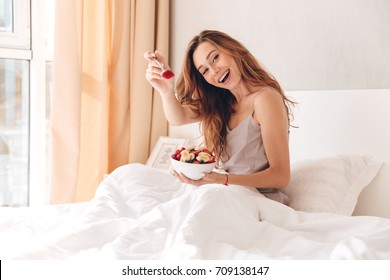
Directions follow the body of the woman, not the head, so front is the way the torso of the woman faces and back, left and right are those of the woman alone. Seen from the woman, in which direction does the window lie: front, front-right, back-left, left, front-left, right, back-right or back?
right

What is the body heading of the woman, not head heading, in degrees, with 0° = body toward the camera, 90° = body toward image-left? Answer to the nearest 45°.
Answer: approximately 45°

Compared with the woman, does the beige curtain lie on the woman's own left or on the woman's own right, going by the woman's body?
on the woman's own right
